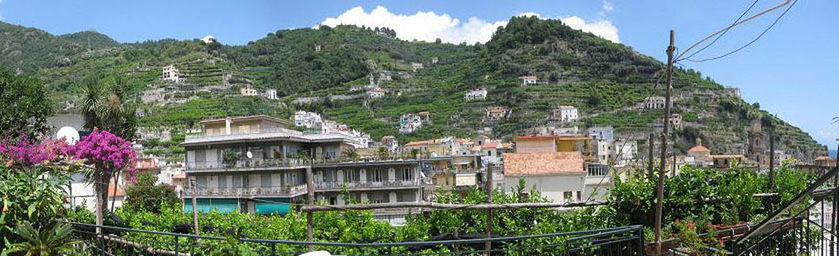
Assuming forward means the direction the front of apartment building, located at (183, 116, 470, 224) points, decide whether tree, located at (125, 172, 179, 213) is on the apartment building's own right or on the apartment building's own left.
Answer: on the apartment building's own right

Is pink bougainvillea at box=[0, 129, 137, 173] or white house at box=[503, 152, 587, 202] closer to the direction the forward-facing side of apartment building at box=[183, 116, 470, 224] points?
the pink bougainvillea

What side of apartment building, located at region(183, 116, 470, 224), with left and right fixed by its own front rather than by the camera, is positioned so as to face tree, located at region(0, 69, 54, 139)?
right

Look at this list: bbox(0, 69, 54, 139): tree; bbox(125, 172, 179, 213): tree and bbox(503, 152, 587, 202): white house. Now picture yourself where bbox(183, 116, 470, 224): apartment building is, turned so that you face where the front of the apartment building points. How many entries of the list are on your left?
1

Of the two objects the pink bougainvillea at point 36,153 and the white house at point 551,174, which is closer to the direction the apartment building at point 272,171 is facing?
the pink bougainvillea

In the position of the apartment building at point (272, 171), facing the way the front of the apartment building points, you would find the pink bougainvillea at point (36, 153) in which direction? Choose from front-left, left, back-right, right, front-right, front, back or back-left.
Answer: front

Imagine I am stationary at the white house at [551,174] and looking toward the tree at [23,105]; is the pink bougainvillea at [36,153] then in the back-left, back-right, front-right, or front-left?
front-left

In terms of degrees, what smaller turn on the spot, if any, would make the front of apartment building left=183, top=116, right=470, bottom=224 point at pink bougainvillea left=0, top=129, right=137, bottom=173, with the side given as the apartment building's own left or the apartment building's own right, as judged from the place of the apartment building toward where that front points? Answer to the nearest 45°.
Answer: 0° — it already faces it

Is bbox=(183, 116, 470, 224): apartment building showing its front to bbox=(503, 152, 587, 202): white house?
no

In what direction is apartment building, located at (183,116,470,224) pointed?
toward the camera
